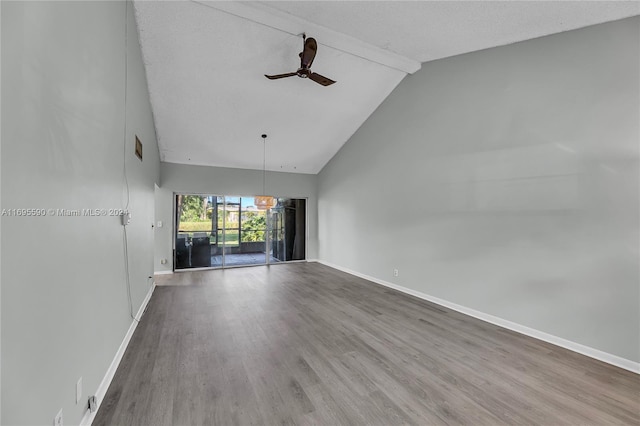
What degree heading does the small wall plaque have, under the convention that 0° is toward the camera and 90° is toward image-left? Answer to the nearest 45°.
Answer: approximately 270°
